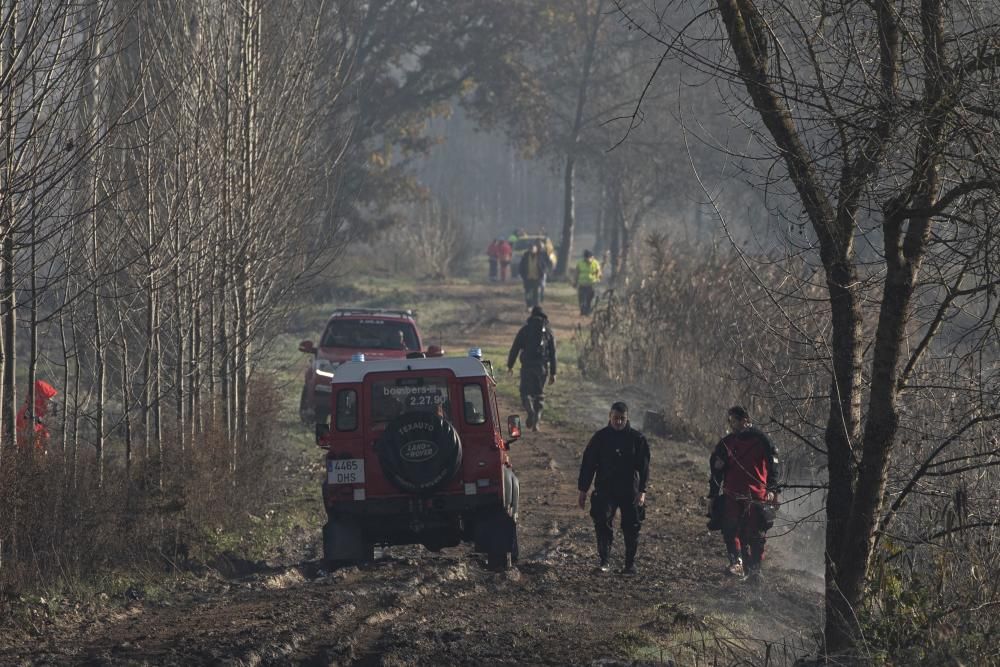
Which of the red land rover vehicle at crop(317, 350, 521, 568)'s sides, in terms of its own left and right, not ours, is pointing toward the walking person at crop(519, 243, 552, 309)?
front

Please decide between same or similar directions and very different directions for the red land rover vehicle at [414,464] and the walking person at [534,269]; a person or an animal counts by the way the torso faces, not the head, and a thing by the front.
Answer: very different directions

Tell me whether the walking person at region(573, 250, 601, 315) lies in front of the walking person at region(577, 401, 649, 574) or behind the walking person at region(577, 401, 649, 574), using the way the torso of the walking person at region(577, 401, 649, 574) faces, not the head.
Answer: behind

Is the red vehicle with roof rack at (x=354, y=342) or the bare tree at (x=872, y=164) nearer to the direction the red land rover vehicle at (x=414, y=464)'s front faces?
the red vehicle with roof rack

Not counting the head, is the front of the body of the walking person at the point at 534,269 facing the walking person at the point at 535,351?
yes

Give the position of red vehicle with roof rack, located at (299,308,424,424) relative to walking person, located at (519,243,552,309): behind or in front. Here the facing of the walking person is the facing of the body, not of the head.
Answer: in front

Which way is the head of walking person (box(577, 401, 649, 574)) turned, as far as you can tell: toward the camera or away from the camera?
toward the camera

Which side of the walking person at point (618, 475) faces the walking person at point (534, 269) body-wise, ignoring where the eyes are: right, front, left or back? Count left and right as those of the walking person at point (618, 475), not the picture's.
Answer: back

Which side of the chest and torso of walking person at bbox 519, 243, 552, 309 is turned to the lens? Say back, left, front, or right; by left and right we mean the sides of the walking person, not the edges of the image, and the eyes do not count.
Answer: front

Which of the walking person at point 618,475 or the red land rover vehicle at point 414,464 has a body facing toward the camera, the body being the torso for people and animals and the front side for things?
the walking person

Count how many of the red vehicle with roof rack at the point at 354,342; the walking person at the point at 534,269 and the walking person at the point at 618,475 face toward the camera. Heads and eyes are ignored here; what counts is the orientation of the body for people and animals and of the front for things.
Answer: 3

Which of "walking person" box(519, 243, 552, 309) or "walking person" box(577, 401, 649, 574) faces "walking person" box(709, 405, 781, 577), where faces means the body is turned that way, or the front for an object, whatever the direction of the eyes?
"walking person" box(519, 243, 552, 309)

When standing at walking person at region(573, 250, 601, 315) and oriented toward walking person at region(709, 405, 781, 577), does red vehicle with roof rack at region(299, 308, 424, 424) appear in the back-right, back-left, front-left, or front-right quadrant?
front-right

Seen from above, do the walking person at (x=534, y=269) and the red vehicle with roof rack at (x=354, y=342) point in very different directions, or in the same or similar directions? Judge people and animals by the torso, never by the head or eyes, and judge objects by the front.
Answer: same or similar directions

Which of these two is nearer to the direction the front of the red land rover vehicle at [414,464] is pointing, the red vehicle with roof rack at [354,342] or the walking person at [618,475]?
the red vehicle with roof rack

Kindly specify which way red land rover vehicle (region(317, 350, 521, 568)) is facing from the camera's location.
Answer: facing away from the viewer

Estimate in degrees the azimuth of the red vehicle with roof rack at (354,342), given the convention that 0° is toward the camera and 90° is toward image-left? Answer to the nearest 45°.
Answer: approximately 0°
